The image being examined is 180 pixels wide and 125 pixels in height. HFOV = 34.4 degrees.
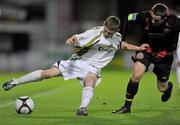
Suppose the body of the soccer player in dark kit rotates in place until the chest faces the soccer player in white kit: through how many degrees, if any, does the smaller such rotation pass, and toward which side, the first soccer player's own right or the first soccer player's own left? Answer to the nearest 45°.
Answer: approximately 45° to the first soccer player's own right

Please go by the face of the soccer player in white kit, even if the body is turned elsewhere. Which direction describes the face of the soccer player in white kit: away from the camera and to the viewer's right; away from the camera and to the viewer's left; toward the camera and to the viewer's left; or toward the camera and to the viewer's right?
toward the camera and to the viewer's left

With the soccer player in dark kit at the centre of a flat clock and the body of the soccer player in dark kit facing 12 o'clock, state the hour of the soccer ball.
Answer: The soccer ball is roughly at 1 o'clock from the soccer player in dark kit.

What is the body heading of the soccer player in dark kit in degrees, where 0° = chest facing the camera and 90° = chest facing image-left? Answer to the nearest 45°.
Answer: approximately 45°
